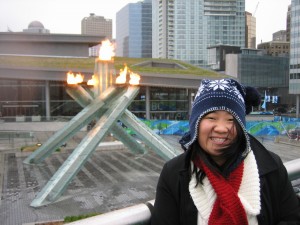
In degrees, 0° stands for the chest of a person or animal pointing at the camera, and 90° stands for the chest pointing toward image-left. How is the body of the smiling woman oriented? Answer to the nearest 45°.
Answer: approximately 0°

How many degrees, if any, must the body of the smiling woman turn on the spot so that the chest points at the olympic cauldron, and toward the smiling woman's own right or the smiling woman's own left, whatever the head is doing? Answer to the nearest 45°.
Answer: approximately 180°
